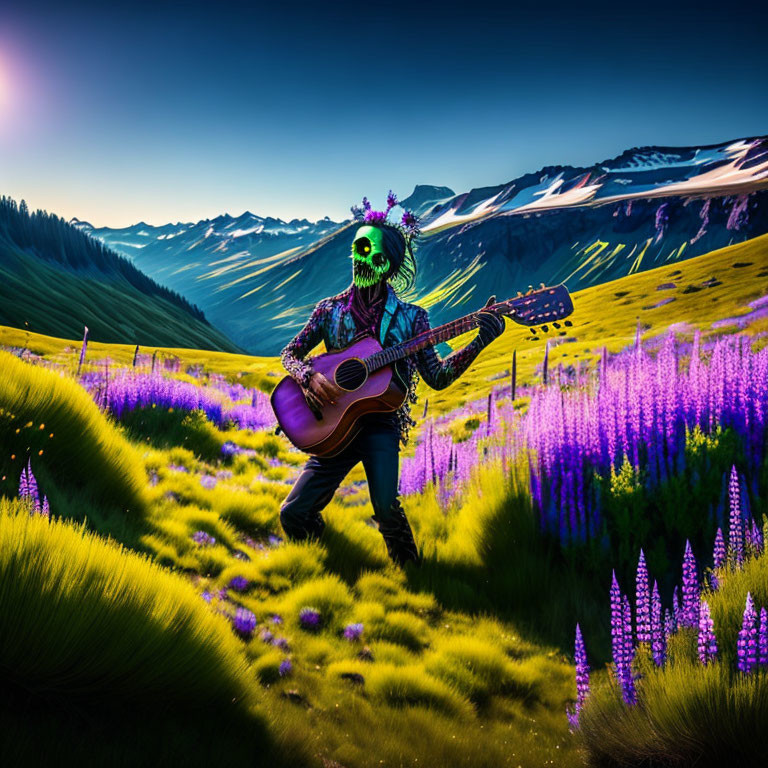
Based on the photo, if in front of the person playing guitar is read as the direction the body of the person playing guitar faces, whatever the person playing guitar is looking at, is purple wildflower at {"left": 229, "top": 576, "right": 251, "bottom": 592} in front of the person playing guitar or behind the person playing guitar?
in front

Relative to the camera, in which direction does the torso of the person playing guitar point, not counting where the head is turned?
toward the camera

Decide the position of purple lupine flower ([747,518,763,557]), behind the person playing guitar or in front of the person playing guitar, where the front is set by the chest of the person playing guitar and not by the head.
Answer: in front

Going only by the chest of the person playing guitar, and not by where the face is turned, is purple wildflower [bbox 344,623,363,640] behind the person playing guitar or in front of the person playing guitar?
in front
